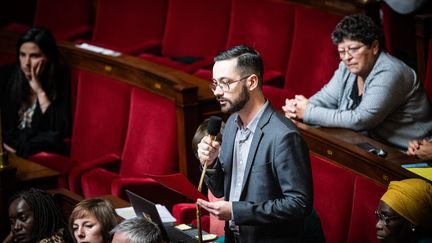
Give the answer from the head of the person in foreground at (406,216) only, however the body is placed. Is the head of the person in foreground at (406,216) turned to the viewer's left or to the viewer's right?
to the viewer's left

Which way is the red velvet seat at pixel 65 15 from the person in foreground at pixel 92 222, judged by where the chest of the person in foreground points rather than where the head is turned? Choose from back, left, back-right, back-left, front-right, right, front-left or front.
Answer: back-right

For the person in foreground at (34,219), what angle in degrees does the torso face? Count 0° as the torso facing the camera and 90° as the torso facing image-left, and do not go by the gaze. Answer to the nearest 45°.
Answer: approximately 45°

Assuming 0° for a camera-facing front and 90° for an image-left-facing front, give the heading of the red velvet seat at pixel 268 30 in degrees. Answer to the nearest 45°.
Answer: approximately 45°

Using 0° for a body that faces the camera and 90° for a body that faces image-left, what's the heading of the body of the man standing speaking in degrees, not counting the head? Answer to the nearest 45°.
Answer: approximately 45°
